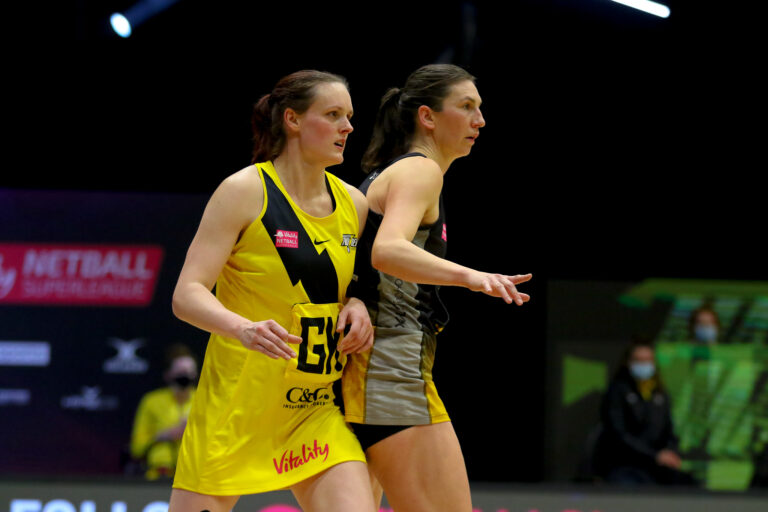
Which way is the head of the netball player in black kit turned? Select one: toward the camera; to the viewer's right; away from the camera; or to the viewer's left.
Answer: to the viewer's right

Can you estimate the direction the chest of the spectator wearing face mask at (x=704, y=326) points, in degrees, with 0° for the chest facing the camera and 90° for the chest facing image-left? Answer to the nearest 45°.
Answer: approximately 0°

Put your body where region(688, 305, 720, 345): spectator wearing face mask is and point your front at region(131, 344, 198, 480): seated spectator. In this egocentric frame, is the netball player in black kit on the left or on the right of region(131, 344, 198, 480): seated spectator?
left

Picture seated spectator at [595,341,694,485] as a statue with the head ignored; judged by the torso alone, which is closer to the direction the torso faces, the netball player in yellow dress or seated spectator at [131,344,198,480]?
the netball player in yellow dress

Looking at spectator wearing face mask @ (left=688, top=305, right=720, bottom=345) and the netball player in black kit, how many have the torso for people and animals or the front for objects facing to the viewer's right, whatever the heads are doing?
1

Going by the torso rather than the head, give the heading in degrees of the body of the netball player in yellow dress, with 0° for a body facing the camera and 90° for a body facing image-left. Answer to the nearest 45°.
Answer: approximately 315°

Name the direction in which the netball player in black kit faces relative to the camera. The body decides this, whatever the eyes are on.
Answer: to the viewer's right
